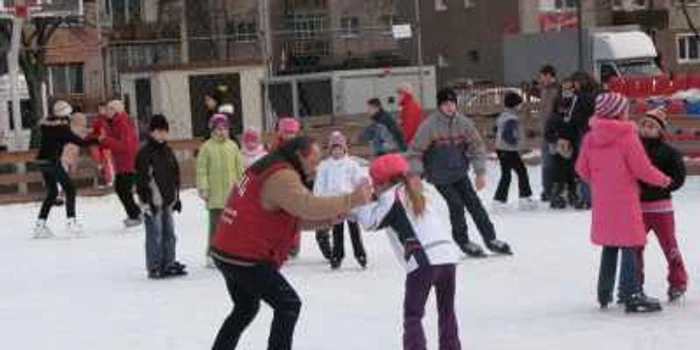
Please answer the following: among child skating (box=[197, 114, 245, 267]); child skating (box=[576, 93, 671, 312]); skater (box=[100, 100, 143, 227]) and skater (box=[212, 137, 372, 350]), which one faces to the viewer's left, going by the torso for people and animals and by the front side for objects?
skater (box=[100, 100, 143, 227])

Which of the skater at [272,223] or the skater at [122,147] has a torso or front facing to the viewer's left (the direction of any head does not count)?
the skater at [122,147]

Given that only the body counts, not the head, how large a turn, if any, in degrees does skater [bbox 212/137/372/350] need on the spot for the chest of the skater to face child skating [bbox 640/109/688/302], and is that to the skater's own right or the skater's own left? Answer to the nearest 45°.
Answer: approximately 45° to the skater's own left

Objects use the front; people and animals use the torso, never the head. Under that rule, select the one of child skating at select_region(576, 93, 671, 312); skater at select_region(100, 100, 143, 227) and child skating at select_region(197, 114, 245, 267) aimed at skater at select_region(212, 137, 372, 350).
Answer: child skating at select_region(197, 114, 245, 267)

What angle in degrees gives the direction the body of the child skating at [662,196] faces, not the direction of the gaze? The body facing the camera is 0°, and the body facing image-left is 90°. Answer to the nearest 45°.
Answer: approximately 45°

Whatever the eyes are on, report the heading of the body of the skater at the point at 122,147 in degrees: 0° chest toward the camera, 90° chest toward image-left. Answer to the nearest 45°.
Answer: approximately 90°

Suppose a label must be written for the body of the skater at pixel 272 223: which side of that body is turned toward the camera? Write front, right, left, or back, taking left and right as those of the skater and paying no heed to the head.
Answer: right
